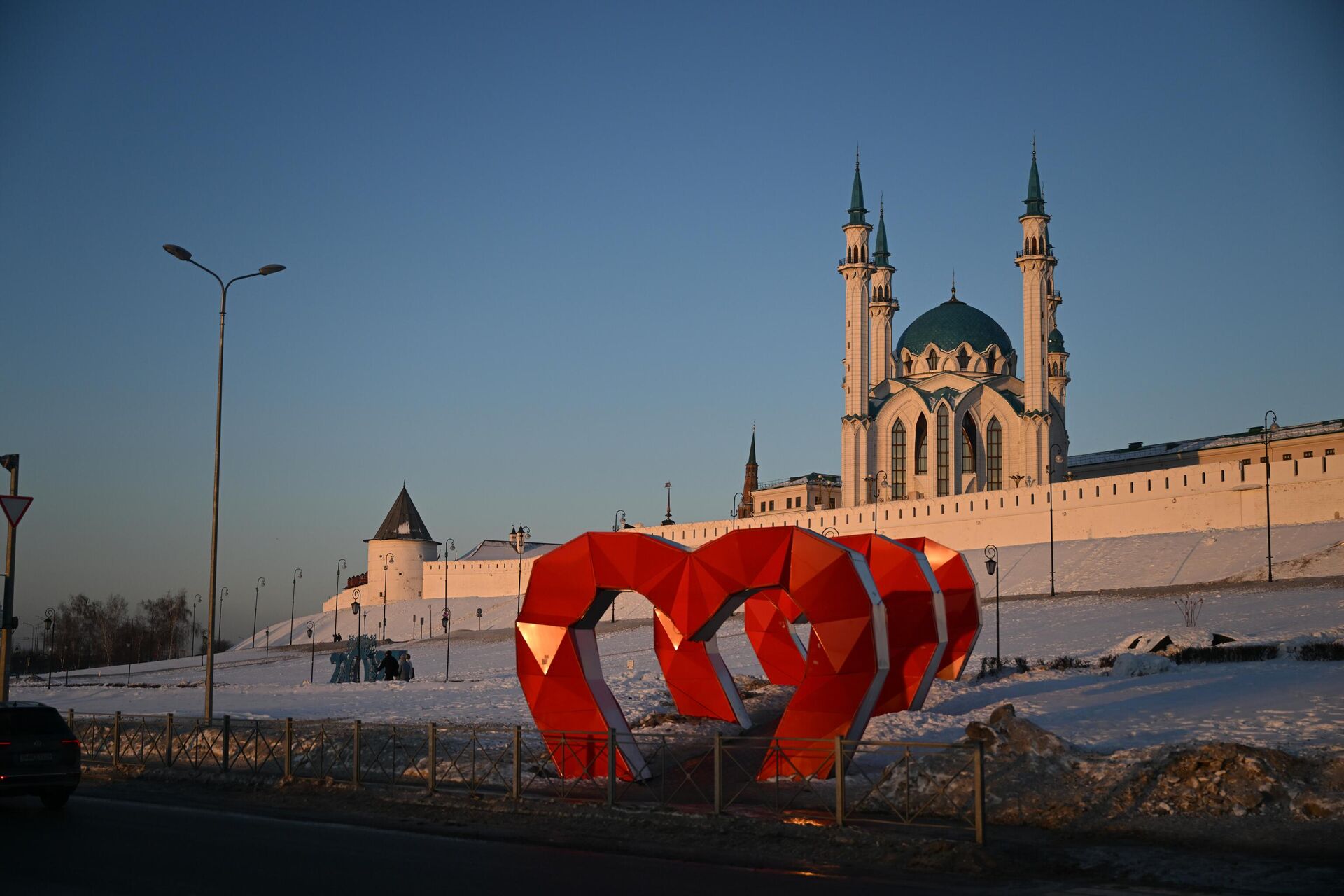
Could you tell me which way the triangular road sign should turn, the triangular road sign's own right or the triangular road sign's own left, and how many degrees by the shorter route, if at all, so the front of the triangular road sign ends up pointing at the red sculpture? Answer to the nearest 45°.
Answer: approximately 45° to the triangular road sign's own left

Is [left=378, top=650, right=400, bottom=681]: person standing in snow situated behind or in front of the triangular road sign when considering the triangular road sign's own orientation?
behind

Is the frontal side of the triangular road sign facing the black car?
yes

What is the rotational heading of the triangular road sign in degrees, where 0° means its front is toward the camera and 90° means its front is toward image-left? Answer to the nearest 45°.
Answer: approximately 0°

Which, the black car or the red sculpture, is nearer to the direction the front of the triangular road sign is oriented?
the black car

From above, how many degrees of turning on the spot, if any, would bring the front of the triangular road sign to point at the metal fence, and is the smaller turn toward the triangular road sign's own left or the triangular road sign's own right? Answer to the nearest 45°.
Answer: approximately 45° to the triangular road sign's own left

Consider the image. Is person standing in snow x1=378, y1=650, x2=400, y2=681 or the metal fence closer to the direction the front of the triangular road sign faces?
the metal fence
